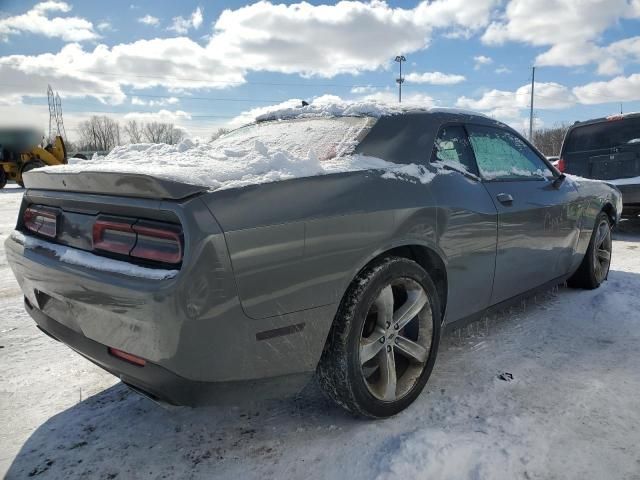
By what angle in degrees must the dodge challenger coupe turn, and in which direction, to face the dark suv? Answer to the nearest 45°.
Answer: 0° — it already faces it

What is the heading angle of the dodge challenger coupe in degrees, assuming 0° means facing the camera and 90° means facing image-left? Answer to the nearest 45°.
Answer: approximately 225°
